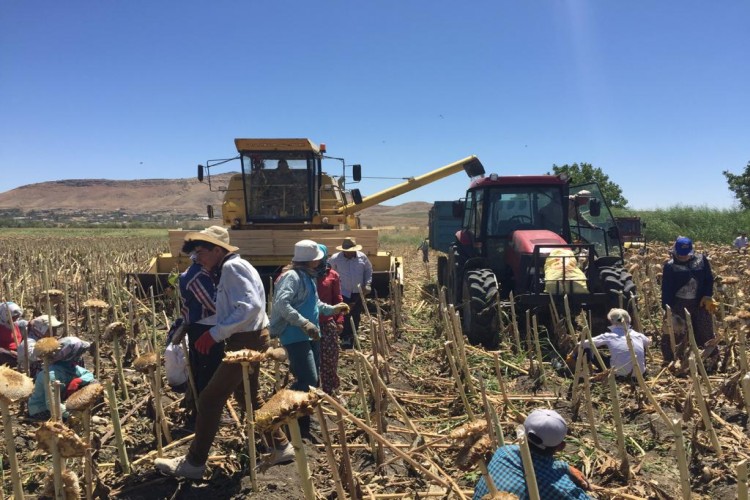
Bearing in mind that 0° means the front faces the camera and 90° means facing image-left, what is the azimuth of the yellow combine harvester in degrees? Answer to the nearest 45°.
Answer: approximately 0°

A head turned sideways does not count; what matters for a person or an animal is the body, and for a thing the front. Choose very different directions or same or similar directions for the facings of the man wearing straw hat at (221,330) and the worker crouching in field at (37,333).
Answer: very different directions

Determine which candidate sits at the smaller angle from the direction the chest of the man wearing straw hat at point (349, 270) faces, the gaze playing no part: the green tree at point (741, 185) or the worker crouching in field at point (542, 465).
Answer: the worker crouching in field

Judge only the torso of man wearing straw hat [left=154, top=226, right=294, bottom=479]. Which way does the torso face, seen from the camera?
to the viewer's left

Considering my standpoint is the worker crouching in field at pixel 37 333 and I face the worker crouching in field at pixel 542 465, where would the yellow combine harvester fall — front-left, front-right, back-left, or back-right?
back-left

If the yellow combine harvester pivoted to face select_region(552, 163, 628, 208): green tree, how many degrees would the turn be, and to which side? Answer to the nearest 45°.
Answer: approximately 135° to its left

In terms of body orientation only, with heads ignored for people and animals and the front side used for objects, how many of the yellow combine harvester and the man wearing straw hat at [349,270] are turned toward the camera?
2

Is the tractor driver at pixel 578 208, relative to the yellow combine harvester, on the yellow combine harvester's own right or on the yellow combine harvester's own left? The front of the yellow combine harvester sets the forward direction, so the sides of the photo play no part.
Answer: on the yellow combine harvester's own left
